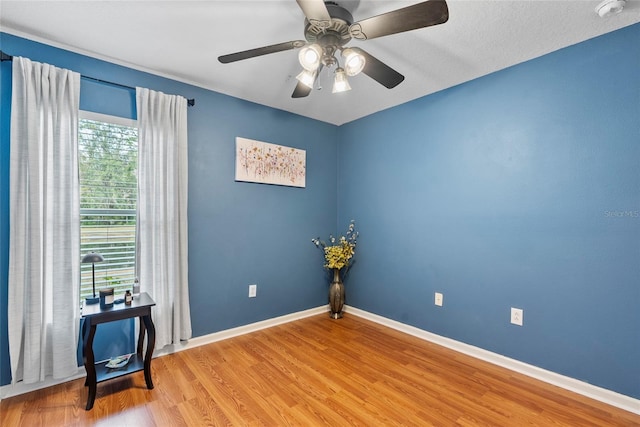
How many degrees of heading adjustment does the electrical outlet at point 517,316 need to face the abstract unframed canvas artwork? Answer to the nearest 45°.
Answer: approximately 90° to its right

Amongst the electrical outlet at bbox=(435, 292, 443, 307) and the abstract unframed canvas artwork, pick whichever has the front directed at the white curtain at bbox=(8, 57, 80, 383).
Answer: the electrical outlet

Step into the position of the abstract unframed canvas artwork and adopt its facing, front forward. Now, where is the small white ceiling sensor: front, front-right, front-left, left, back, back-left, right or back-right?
front

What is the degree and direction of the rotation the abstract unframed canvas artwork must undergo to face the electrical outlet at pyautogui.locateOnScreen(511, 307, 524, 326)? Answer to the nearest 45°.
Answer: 0° — it already faces it

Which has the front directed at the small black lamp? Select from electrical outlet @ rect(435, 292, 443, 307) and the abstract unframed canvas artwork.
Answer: the electrical outlet

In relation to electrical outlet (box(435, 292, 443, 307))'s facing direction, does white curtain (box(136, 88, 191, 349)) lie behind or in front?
in front

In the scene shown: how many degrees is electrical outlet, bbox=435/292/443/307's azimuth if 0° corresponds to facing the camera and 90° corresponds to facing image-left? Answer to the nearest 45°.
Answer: approximately 45°

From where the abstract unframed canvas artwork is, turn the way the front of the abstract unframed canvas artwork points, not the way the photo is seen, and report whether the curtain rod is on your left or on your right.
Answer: on your right

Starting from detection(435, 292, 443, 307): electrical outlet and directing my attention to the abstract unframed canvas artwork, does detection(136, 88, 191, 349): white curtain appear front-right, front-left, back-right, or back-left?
front-left

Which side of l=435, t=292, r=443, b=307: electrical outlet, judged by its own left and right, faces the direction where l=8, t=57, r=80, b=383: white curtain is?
front

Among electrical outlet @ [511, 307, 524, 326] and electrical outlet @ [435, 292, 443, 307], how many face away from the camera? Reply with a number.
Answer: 0

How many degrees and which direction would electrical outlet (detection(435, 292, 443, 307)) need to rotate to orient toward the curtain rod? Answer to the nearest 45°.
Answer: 0° — it already faces it

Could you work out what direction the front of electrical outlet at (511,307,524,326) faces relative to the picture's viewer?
facing the viewer

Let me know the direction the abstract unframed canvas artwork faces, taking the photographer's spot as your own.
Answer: facing the viewer and to the right of the viewer

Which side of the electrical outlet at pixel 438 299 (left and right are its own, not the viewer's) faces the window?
front

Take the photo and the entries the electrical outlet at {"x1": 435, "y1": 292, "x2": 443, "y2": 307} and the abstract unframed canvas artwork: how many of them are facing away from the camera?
0

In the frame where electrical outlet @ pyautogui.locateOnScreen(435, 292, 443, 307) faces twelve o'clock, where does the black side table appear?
The black side table is roughly at 12 o'clock from the electrical outlet.
